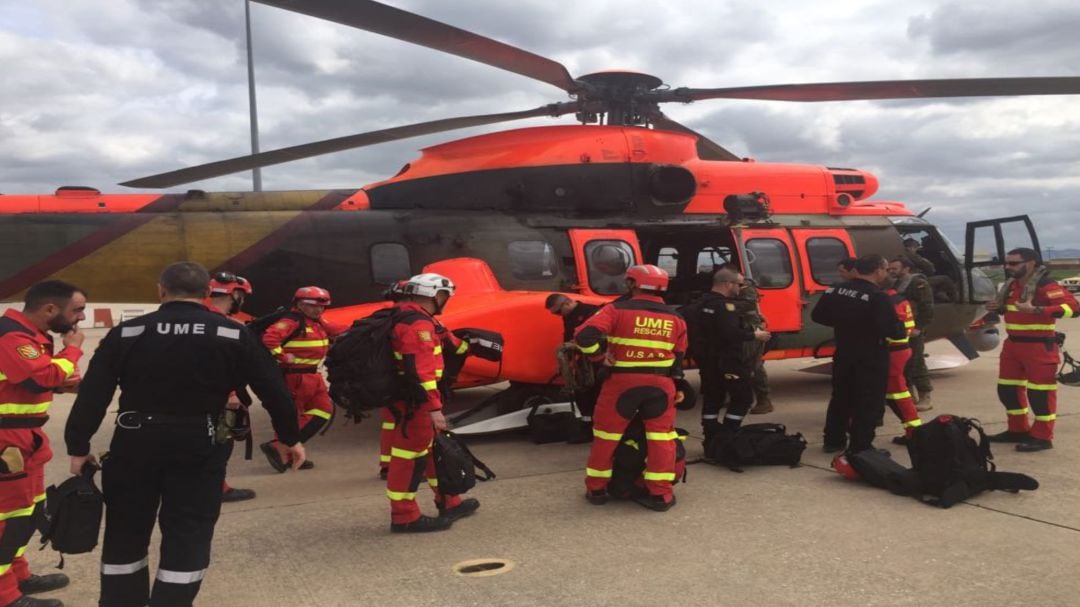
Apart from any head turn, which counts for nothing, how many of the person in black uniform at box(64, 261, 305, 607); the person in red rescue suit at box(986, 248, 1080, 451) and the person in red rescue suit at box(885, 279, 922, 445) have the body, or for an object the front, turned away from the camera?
1

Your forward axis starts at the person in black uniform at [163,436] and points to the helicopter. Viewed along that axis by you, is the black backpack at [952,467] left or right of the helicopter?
right

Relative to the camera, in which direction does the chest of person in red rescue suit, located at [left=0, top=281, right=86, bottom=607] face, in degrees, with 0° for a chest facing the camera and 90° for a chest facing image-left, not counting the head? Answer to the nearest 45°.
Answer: approximately 270°

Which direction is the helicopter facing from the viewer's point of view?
to the viewer's right

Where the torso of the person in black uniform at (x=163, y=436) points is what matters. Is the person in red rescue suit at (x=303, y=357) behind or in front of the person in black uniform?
in front

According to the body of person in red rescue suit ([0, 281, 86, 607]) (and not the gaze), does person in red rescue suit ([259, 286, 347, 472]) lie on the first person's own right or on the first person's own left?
on the first person's own left

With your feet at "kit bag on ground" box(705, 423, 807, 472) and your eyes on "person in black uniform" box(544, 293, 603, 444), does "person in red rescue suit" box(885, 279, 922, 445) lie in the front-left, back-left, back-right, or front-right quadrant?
back-right

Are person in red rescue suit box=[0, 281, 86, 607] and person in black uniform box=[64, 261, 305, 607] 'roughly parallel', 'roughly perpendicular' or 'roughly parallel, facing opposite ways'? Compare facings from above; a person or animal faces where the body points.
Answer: roughly perpendicular

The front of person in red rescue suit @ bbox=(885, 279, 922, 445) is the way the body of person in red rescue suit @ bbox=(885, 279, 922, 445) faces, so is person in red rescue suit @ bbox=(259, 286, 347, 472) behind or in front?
in front

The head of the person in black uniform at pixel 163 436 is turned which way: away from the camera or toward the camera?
away from the camera

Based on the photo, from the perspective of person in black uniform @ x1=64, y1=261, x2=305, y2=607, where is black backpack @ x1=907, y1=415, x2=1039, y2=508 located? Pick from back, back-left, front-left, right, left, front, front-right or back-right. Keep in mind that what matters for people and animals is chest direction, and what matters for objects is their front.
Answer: right

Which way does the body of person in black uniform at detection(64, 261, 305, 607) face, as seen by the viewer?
away from the camera
